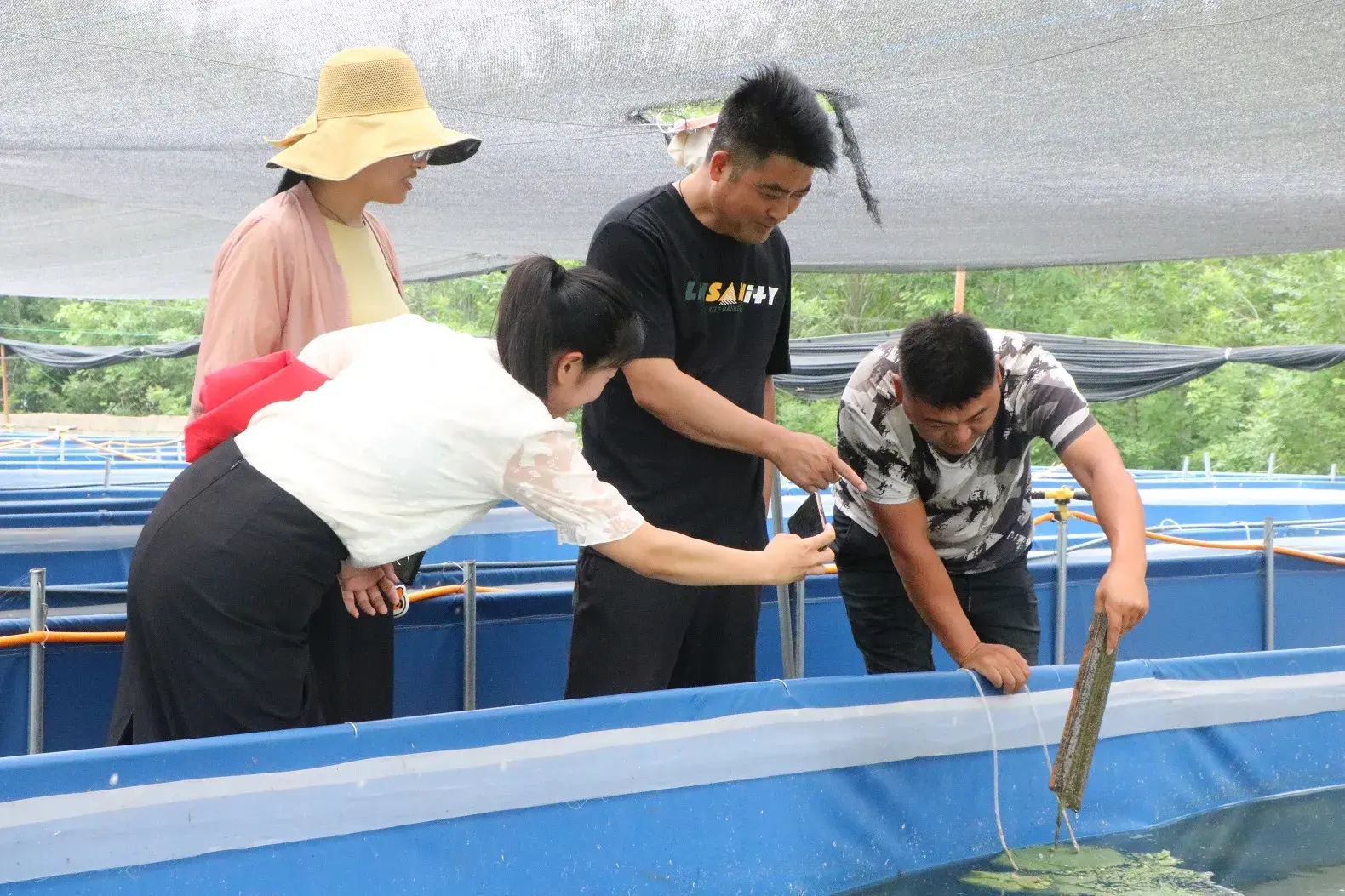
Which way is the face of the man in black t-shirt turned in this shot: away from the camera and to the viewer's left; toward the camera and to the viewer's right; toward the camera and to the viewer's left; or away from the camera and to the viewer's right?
toward the camera and to the viewer's right

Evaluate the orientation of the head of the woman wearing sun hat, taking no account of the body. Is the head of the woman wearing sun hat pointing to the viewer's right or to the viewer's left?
to the viewer's right

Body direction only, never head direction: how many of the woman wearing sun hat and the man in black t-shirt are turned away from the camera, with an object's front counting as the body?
0

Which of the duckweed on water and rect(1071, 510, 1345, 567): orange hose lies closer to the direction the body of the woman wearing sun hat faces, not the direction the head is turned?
the duckweed on water

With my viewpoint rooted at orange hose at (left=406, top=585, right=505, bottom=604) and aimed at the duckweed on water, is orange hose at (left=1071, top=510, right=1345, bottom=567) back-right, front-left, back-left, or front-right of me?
front-left

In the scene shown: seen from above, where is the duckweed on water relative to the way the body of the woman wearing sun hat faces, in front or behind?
in front

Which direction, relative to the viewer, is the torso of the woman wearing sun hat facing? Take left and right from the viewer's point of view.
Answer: facing the viewer and to the right of the viewer

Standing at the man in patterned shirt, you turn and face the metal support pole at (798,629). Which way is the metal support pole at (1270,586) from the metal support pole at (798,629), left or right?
right

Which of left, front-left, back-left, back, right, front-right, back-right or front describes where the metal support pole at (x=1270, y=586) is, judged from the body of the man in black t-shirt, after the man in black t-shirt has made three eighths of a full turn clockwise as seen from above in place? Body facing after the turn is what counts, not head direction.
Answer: back-right

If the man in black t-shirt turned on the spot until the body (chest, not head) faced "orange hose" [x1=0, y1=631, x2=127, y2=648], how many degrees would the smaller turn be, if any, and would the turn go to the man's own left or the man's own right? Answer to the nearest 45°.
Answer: approximately 135° to the man's own right

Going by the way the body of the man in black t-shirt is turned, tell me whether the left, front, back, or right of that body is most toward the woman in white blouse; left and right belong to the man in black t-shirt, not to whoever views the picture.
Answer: right
